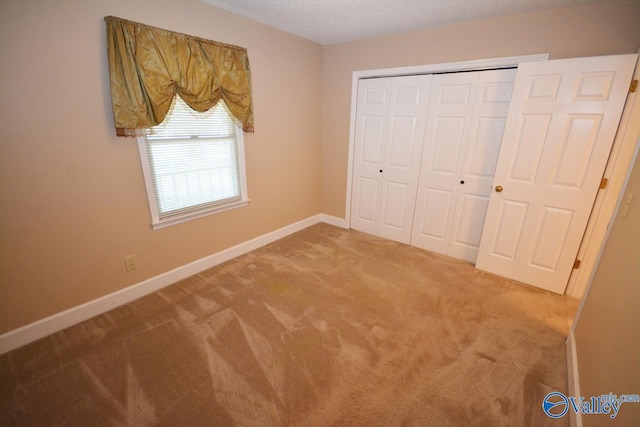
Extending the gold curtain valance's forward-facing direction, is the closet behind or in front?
in front

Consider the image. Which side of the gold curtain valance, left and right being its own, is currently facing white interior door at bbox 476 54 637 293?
front

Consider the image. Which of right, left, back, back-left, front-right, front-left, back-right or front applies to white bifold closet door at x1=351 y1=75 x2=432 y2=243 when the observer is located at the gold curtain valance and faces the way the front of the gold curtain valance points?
front-left

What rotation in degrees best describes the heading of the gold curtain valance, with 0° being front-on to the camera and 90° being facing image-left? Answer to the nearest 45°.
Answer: approximately 315°

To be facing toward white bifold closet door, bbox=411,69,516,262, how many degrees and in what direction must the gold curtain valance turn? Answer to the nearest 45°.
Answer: approximately 45° to its left
